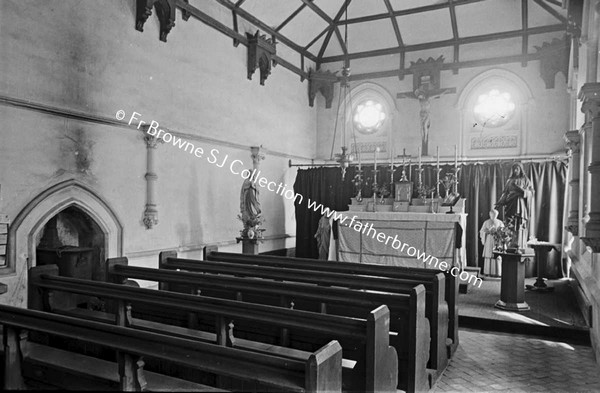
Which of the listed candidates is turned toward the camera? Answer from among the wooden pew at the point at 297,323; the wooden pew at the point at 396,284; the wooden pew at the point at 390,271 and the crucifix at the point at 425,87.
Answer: the crucifix

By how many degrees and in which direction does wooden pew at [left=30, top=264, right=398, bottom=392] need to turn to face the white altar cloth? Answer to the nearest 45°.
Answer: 0° — it already faces it

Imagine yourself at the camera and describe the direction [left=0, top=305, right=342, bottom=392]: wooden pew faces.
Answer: facing away from the viewer and to the right of the viewer

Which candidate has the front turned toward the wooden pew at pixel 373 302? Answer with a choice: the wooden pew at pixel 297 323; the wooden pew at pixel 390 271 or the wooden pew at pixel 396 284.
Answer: the wooden pew at pixel 297 323

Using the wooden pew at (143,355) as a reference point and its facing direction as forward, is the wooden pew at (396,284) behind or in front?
in front

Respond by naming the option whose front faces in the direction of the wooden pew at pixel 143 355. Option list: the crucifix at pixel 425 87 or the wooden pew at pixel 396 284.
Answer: the crucifix

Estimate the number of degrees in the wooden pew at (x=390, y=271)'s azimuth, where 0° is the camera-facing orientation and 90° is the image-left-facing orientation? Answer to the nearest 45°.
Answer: approximately 225°

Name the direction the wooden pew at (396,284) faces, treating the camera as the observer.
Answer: facing away from the viewer and to the right of the viewer

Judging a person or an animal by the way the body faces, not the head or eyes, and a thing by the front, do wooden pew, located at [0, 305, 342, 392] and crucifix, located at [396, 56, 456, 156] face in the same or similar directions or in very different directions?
very different directions

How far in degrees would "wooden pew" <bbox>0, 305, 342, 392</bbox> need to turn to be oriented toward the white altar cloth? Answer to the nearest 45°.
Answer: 0° — it already faces it

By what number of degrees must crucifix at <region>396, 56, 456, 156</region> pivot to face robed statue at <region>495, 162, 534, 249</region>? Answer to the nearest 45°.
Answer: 0° — it already faces it

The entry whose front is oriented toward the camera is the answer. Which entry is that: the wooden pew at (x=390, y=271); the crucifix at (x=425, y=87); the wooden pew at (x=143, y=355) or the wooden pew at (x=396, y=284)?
the crucifix
